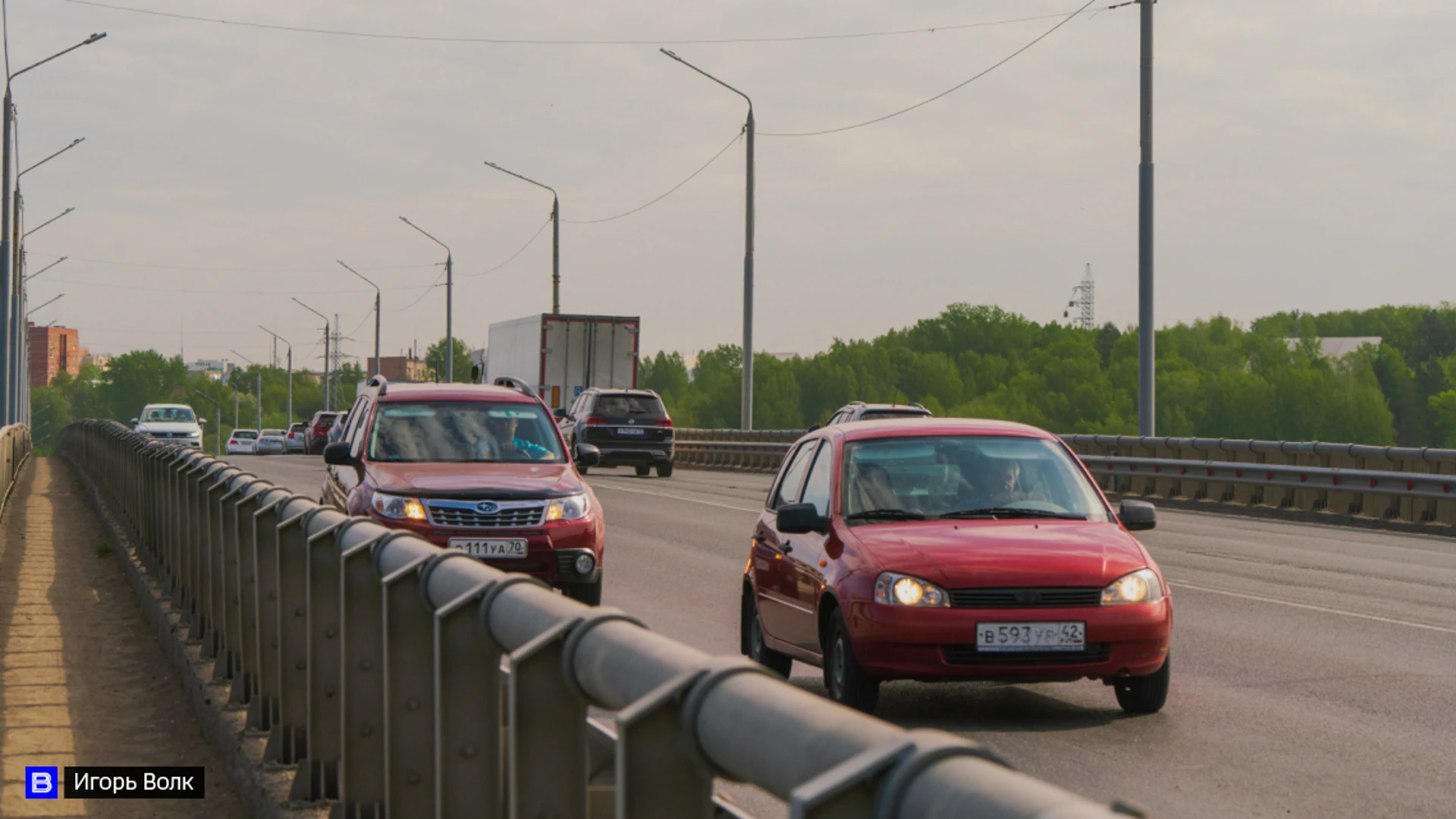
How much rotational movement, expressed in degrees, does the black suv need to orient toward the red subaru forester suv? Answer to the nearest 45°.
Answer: approximately 180°

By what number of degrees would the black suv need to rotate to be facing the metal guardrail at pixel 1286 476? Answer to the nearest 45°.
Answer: approximately 135° to its right

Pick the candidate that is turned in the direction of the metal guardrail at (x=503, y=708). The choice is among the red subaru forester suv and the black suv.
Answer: the red subaru forester suv

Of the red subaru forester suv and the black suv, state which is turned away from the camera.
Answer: the black suv

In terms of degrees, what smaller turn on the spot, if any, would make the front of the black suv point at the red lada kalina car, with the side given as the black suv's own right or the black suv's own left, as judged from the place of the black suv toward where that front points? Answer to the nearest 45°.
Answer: approximately 180°

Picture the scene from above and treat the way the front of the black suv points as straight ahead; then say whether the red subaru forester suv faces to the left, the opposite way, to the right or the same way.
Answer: the opposite way

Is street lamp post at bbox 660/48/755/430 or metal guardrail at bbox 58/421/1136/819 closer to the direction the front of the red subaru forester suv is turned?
the metal guardrail

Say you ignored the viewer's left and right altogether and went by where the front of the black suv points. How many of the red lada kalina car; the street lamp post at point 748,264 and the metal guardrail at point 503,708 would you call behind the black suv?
2

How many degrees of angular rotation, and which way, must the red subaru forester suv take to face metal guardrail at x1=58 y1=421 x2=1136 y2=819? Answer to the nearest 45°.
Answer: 0° — it already faces it

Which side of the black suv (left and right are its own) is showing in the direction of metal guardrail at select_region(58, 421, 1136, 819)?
back

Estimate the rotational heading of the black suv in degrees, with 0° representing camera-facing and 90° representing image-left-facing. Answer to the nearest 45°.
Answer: approximately 180°

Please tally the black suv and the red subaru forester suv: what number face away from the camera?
1

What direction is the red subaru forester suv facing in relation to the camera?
toward the camera

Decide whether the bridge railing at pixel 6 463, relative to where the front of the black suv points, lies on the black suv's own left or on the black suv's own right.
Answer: on the black suv's own left
